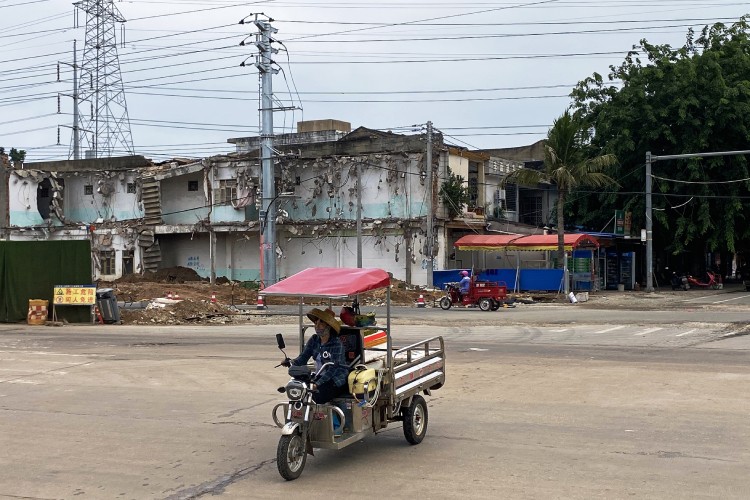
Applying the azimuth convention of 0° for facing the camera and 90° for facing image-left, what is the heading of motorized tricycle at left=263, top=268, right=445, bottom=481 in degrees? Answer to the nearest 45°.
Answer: approximately 45°

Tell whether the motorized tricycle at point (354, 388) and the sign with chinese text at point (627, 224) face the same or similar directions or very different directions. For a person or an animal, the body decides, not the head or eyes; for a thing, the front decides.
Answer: same or similar directions

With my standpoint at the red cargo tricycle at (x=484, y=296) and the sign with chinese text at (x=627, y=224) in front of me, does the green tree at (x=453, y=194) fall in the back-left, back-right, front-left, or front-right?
front-left

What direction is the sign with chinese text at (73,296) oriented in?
toward the camera

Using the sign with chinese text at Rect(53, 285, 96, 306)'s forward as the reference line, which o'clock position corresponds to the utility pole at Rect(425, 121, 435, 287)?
The utility pole is roughly at 8 o'clock from the sign with chinese text.

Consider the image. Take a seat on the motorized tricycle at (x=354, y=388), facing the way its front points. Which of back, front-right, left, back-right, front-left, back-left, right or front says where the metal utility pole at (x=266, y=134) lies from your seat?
back-right

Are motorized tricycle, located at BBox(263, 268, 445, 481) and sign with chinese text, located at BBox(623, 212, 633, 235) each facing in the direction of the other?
no

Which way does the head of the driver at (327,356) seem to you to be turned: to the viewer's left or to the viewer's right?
to the viewer's left

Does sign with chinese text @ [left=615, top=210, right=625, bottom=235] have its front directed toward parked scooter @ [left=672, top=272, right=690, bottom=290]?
no

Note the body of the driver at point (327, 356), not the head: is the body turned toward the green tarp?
no

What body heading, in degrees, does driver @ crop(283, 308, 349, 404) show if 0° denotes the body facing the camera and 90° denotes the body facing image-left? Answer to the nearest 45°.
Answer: approximately 45°

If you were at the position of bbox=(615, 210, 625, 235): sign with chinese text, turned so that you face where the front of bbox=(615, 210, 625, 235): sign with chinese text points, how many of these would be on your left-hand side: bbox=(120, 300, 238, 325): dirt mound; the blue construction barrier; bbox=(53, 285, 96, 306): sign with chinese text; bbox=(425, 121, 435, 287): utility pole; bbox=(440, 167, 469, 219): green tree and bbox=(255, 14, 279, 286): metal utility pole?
0

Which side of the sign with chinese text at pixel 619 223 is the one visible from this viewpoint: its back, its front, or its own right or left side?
front

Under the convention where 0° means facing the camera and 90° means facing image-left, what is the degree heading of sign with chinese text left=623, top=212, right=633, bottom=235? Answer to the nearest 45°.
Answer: approximately 0°

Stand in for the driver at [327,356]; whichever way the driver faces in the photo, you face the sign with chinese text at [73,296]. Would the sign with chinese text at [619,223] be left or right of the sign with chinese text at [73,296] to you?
right
